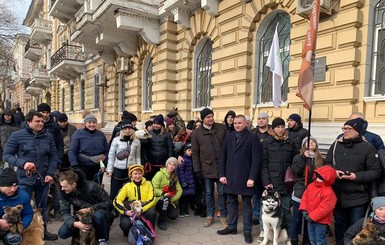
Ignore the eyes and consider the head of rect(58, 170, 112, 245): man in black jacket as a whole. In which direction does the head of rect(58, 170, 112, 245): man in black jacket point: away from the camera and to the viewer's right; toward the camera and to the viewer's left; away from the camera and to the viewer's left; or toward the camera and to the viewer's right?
toward the camera and to the viewer's left

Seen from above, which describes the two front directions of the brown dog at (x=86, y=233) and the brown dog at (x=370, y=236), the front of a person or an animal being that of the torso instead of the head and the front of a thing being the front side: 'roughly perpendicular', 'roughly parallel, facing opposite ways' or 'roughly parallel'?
roughly perpendicular

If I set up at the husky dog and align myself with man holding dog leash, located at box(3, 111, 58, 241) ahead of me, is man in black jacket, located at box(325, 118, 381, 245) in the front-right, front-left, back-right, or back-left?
back-left

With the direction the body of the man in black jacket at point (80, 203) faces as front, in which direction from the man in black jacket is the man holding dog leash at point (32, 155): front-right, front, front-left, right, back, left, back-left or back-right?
right
